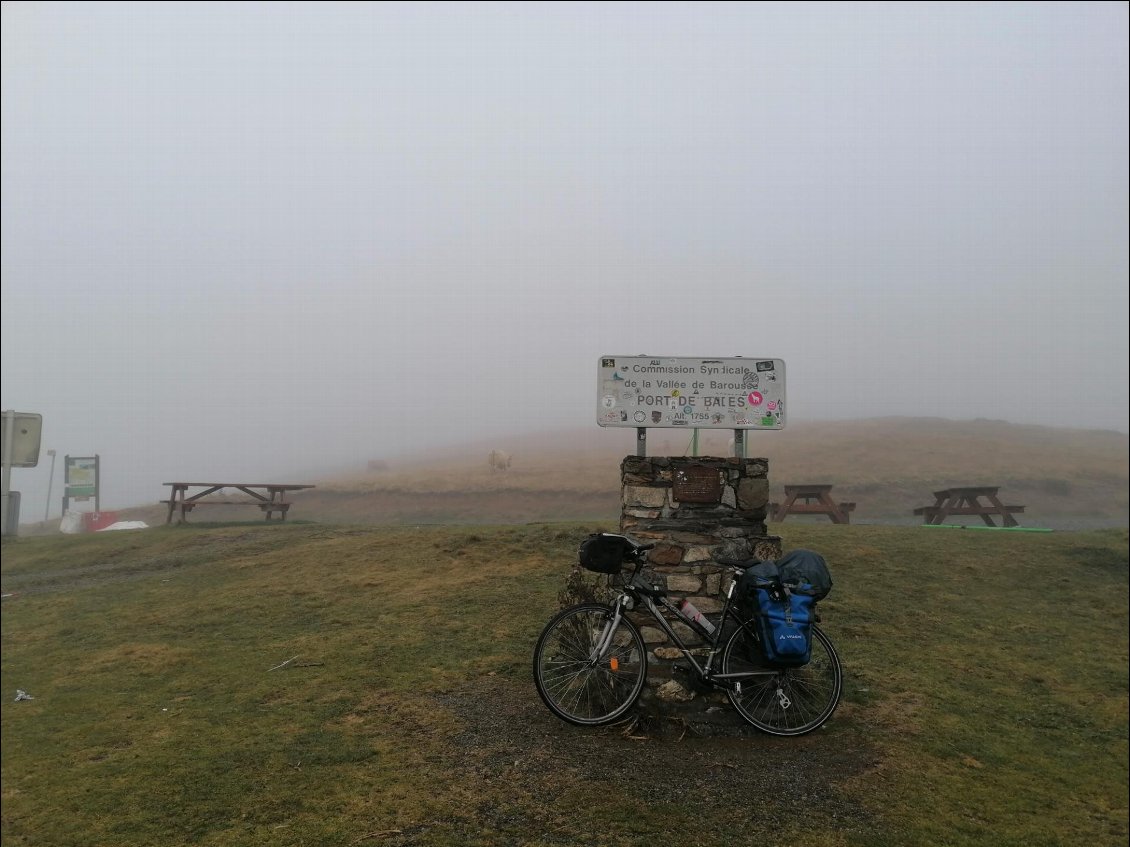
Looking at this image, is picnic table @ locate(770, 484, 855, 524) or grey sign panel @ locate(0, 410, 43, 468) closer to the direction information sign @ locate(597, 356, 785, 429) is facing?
the grey sign panel

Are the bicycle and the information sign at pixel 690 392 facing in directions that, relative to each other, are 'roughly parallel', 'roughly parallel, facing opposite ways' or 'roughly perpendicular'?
roughly perpendicular

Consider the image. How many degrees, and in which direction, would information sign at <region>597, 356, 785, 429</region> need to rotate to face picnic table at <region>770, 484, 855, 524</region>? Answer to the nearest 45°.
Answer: approximately 180°

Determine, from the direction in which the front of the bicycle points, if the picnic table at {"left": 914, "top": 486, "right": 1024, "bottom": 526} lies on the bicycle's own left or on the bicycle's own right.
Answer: on the bicycle's own right

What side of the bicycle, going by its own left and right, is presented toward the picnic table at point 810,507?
right

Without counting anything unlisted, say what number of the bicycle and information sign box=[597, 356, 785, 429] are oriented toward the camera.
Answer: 1

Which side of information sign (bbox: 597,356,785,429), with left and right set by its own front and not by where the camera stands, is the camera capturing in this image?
front

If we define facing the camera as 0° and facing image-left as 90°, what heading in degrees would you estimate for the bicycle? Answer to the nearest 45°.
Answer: approximately 90°

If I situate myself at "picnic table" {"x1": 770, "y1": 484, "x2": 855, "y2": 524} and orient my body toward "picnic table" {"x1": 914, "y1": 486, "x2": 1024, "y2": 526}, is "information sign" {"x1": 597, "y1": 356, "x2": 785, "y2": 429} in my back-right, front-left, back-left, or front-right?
back-right

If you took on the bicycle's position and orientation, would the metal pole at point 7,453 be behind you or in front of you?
in front

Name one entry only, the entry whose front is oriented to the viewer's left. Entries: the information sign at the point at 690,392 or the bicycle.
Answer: the bicycle
